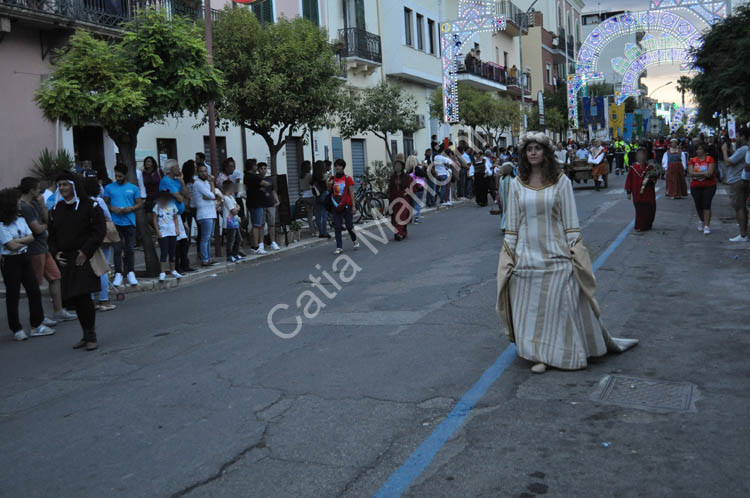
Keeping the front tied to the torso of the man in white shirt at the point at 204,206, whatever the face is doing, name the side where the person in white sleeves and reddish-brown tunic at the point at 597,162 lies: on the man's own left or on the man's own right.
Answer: on the man's own left

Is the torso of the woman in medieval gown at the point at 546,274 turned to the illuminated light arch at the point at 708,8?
no

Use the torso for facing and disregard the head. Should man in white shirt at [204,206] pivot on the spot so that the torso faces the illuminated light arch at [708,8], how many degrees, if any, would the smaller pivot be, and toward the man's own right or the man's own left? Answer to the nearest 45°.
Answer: approximately 90° to the man's own left

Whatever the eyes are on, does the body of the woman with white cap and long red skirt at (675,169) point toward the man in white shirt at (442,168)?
no

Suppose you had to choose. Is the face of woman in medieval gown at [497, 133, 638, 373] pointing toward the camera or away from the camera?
toward the camera

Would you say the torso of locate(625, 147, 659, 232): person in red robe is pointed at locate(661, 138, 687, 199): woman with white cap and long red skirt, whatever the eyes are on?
no

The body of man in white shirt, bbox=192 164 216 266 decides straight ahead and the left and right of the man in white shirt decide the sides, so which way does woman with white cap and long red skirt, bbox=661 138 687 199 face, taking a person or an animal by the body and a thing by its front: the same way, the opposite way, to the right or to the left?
to the right

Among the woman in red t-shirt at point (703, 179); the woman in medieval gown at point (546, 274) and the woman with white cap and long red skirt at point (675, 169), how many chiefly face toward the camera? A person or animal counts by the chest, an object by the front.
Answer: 3

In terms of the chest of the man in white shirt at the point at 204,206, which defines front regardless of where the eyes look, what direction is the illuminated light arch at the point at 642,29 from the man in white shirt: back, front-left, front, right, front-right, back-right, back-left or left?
left

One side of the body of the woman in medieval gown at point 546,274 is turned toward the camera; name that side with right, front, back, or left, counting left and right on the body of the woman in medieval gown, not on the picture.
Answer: front

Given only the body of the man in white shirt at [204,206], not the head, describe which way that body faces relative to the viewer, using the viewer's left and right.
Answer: facing the viewer and to the right of the viewer

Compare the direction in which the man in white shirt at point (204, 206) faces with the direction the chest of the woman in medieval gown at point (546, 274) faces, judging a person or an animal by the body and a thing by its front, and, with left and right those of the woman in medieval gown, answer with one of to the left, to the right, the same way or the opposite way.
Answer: to the left

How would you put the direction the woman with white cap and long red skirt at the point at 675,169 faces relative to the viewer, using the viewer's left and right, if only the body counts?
facing the viewer
